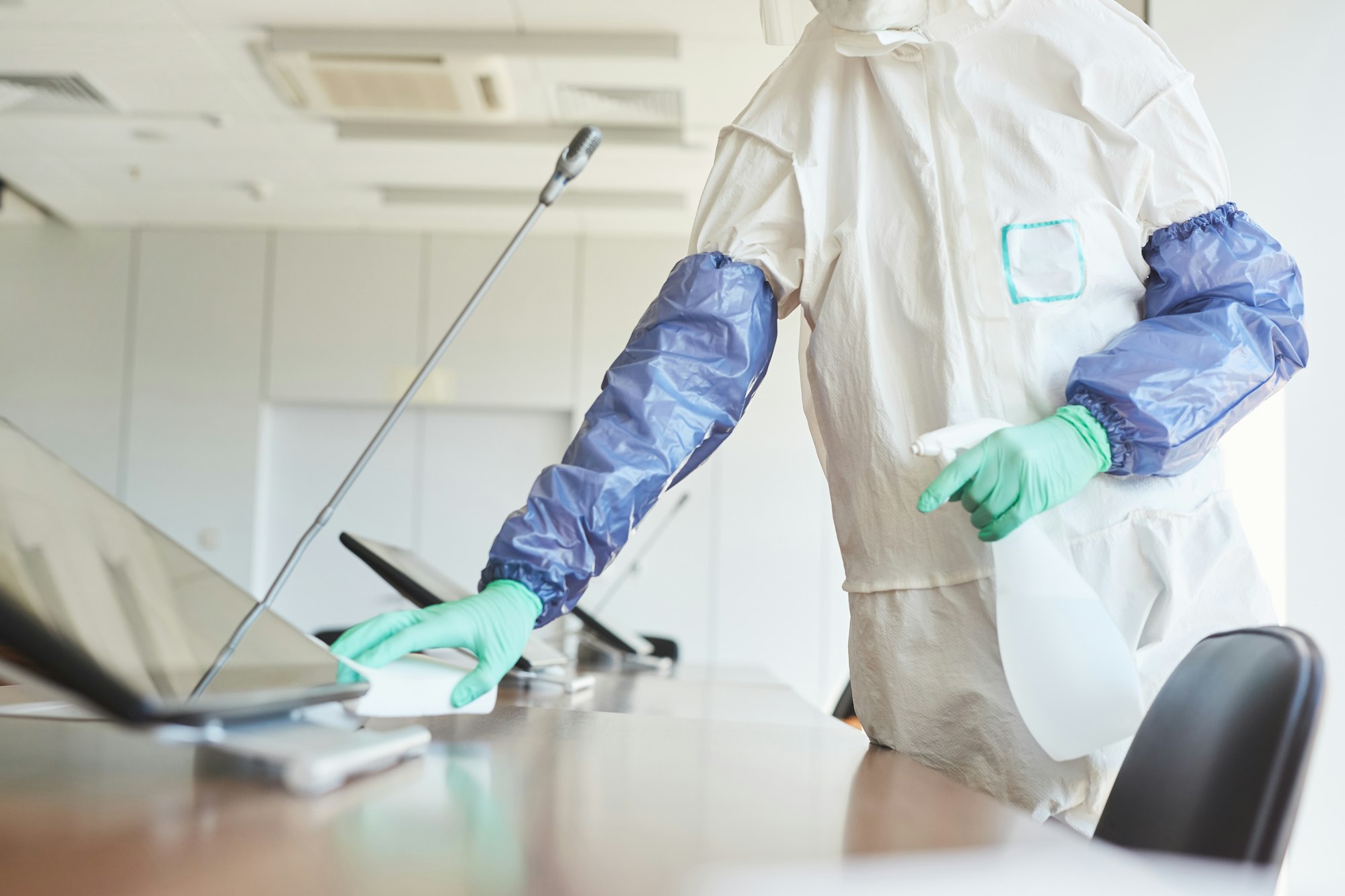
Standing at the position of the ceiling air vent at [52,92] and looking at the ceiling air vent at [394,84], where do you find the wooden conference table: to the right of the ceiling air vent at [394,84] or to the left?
right

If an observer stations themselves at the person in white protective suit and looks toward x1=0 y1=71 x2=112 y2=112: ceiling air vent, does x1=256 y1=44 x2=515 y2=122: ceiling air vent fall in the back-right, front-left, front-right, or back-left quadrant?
front-right

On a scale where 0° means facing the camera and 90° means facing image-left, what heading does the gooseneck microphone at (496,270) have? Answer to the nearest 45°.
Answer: approximately 270°

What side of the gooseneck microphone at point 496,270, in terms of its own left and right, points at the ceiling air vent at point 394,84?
left

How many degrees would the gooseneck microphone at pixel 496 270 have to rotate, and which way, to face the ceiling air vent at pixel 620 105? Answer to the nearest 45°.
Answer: approximately 90° to its left
